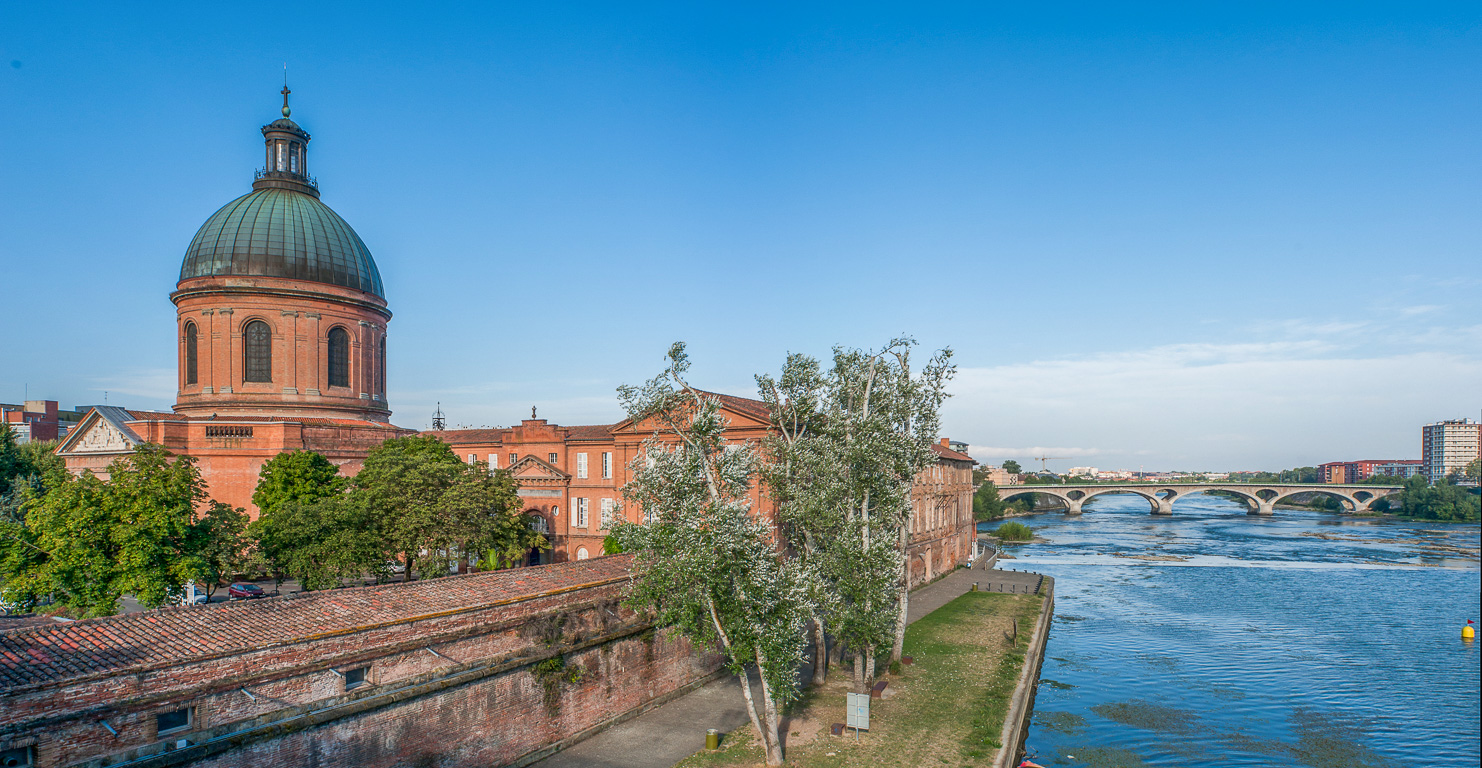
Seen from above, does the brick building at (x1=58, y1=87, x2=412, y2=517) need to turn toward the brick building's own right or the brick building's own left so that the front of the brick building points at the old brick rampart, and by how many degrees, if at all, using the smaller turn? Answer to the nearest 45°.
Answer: approximately 45° to the brick building's own left

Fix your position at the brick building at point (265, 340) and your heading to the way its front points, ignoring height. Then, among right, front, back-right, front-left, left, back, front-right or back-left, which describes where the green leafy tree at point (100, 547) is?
front-left

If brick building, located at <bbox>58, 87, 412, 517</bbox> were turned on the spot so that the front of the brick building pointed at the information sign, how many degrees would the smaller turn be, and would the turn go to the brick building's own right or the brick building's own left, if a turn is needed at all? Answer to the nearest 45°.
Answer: approximately 45° to the brick building's own left

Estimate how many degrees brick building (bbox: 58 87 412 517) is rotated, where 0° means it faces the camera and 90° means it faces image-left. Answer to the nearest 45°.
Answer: approximately 45°

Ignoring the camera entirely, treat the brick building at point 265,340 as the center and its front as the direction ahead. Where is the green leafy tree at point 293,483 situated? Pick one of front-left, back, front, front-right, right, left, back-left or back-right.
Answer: front-left

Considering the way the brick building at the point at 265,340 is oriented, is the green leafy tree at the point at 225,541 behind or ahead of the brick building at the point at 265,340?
ahead

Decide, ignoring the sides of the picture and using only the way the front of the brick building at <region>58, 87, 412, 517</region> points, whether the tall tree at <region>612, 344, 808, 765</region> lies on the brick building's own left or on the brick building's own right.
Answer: on the brick building's own left
